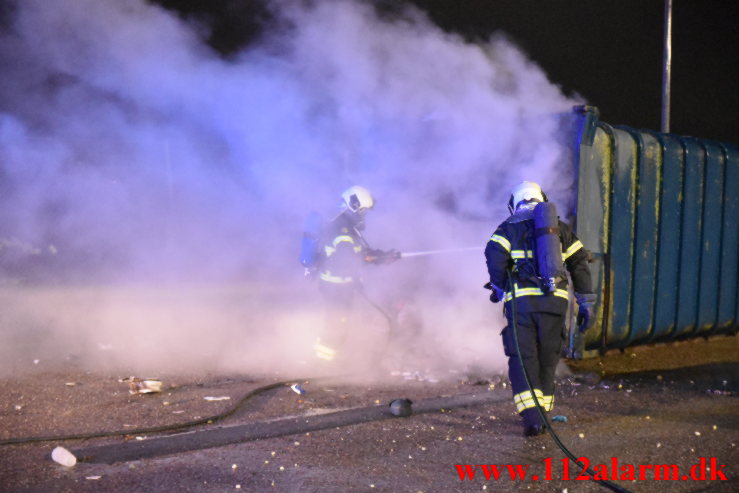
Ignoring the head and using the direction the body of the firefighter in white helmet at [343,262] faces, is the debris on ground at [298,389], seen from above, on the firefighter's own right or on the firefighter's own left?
on the firefighter's own right

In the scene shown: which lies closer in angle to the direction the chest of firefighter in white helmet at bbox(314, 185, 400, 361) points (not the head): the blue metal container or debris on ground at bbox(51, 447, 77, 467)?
the blue metal container

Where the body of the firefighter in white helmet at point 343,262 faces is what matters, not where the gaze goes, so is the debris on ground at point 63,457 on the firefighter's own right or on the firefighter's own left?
on the firefighter's own right

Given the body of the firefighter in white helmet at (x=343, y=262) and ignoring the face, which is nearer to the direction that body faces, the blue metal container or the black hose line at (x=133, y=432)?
the blue metal container

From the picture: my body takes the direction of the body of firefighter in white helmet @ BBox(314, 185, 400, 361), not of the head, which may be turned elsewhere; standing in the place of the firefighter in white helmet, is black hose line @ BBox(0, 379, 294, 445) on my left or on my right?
on my right

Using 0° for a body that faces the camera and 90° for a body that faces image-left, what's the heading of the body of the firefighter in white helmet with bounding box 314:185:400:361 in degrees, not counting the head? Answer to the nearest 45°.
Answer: approximately 270°
